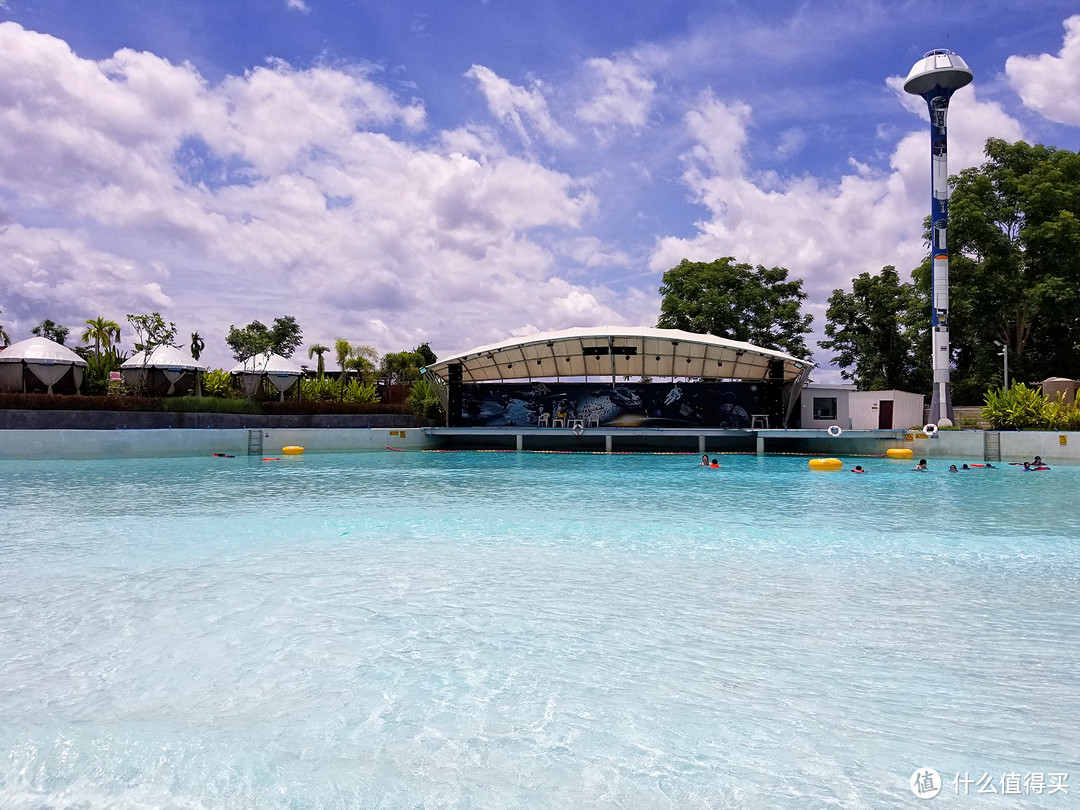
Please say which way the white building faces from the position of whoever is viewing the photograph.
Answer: facing the viewer

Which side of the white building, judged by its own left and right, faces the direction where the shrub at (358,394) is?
right

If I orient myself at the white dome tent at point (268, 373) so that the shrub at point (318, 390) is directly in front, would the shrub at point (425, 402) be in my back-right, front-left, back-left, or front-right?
front-right

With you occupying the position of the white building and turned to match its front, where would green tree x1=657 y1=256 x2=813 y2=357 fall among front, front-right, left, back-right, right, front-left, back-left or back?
back-right

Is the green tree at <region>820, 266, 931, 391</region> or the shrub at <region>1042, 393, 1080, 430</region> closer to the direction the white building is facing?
the shrub

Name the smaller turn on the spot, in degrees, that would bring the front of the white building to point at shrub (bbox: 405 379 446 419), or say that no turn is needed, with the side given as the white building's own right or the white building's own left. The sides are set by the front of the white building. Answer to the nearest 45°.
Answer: approximately 90° to the white building's own right

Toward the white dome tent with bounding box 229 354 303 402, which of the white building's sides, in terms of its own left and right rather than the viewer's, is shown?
right

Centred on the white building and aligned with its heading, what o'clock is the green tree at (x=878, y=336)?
The green tree is roughly at 6 o'clock from the white building.

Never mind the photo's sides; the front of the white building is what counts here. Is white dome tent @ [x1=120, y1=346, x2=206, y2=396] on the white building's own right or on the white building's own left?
on the white building's own right

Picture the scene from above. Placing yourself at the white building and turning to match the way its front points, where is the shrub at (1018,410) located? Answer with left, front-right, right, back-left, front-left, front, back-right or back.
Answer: front-left
